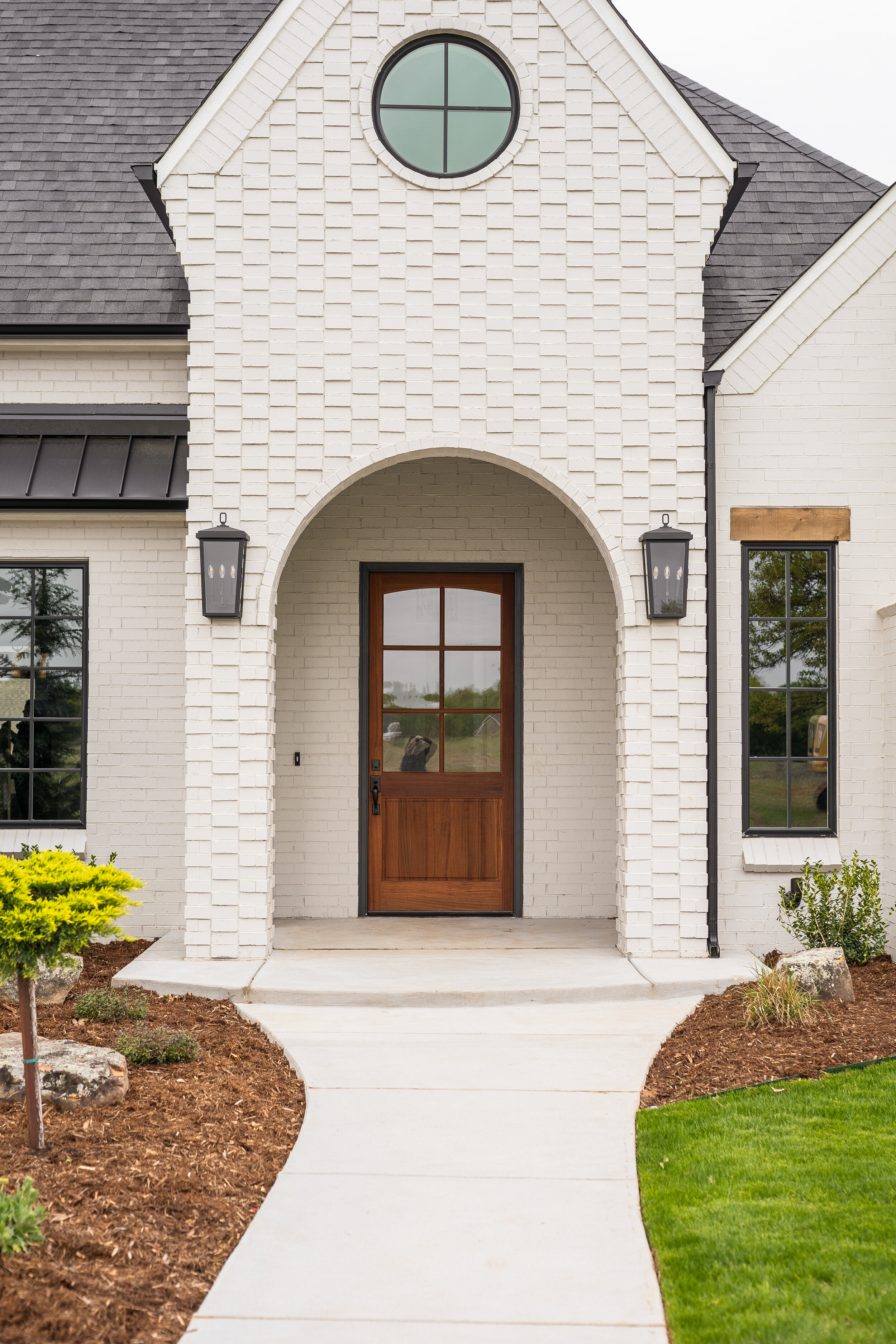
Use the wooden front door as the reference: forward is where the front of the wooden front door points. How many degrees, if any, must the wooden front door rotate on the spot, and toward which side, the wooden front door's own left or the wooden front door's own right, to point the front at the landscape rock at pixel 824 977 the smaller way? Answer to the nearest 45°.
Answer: approximately 45° to the wooden front door's own left

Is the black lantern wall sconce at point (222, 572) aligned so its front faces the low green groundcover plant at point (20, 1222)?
yes

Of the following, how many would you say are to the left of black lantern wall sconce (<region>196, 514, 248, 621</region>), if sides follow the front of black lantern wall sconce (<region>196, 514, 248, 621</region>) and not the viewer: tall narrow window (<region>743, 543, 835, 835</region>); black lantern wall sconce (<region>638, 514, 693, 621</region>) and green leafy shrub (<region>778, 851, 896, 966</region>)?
3

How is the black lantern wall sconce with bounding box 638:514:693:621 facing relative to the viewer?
toward the camera

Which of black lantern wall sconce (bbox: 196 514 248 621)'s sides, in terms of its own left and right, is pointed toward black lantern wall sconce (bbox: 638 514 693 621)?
left

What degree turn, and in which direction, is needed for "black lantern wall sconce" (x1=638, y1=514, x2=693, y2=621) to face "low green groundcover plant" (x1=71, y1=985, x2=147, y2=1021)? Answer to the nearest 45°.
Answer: approximately 45° to its right

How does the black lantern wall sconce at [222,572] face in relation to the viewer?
toward the camera

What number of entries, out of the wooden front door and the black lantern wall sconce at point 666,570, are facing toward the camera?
2

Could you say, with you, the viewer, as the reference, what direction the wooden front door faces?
facing the viewer

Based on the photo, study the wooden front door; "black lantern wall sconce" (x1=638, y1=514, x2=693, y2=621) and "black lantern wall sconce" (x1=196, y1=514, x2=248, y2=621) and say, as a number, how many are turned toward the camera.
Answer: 3
